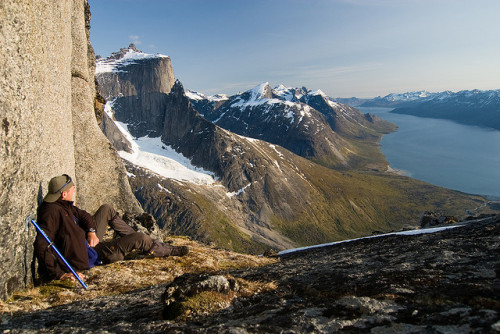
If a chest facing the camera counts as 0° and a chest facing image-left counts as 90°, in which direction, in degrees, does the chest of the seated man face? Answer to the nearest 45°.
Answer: approximately 270°
